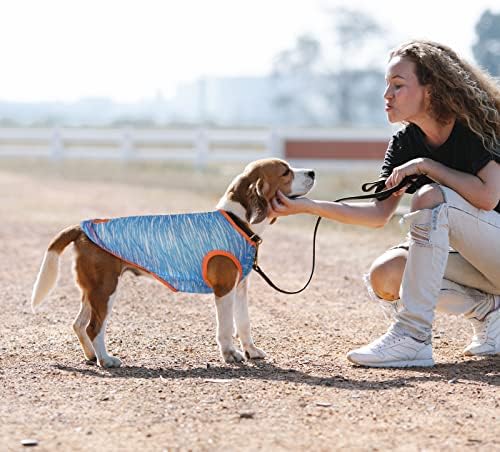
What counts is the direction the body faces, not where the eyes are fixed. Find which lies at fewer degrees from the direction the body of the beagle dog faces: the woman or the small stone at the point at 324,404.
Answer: the woman

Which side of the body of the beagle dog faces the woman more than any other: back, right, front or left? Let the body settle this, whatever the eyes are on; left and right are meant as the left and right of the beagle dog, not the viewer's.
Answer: front

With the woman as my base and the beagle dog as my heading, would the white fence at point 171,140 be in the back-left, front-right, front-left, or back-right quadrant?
front-right

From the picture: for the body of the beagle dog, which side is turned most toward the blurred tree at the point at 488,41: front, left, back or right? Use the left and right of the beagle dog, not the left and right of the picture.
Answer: left

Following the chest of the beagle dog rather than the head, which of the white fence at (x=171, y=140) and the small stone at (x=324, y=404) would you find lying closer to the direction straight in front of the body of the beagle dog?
the small stone

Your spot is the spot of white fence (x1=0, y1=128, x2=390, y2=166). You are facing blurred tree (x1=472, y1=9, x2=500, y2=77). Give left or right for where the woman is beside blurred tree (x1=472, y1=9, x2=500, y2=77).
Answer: right

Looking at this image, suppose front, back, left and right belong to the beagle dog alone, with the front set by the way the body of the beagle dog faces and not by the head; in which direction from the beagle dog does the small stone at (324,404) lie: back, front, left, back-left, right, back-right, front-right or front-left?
front-right

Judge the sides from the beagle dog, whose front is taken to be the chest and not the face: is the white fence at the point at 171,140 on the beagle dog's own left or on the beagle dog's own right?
on the beagle dog's own left

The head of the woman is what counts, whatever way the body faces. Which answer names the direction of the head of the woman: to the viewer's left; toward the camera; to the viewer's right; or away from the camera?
to the viewer's left

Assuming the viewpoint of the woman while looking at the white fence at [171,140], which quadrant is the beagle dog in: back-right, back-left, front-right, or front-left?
front-left

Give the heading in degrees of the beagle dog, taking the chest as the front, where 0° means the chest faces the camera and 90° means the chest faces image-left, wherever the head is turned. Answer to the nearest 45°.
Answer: approximately 270°
